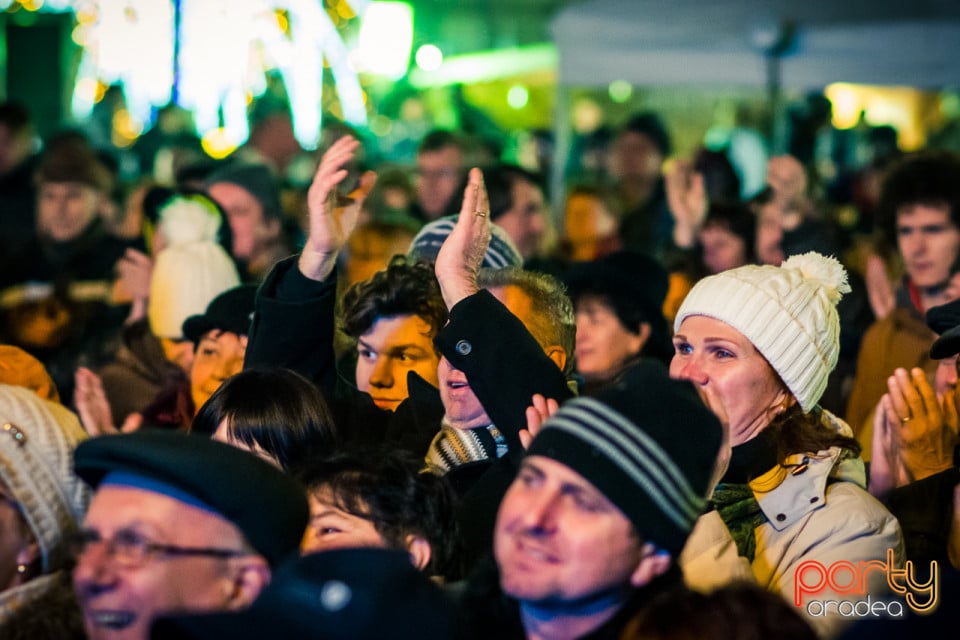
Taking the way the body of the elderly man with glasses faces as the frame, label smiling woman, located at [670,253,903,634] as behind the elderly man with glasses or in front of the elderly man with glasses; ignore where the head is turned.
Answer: behind

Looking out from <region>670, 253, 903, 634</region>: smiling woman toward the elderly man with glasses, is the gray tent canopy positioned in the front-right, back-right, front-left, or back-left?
back-right

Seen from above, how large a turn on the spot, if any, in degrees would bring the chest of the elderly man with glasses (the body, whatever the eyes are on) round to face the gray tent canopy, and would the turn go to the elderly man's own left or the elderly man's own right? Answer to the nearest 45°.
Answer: approximately 180°

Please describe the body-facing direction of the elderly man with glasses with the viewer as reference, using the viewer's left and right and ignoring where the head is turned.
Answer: facing the viewer and to the left of the viewer

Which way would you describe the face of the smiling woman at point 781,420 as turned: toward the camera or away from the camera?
toward the camera

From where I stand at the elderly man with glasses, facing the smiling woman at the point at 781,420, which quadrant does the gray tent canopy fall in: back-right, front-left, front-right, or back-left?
front-left

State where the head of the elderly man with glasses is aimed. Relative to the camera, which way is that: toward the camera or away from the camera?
toward the camera
